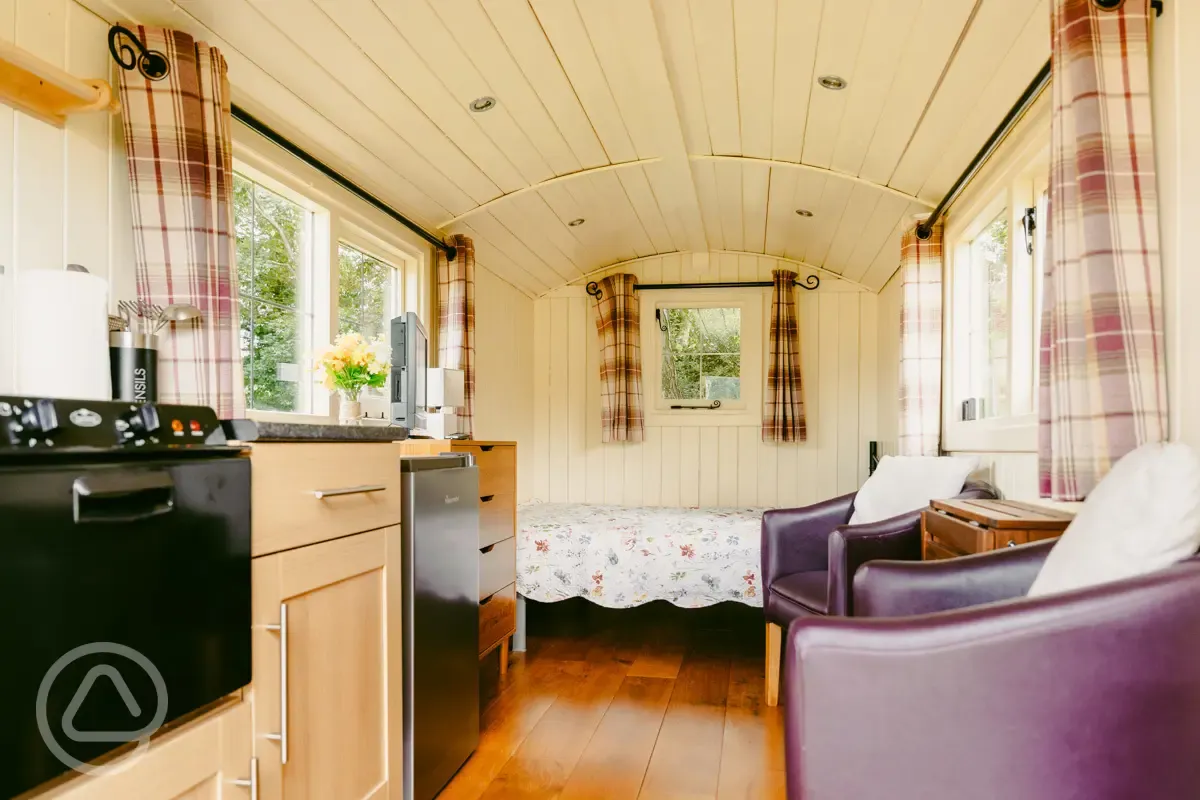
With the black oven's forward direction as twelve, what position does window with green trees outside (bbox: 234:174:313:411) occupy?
The window with green trees outside is roughly at 8 o'clock from the black oven.

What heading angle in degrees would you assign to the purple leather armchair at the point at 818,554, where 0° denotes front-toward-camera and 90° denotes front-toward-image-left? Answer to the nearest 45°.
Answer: approximately 45°

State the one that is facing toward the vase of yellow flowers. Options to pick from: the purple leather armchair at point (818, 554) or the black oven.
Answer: the purple leather armchair

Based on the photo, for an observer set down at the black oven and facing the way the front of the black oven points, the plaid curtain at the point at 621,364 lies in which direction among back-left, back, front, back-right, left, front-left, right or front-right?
left

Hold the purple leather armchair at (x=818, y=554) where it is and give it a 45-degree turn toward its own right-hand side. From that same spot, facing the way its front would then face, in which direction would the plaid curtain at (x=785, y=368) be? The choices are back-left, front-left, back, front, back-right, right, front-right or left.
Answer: right

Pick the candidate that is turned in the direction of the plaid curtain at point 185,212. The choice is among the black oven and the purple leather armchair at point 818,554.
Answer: the purple leather armchair

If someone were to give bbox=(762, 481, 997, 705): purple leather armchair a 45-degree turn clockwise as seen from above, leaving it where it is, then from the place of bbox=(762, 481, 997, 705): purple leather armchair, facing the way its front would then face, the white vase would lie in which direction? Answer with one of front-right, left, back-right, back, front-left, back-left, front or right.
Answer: front-left

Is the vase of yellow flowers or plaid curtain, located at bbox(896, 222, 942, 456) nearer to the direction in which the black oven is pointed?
the plaid curtain

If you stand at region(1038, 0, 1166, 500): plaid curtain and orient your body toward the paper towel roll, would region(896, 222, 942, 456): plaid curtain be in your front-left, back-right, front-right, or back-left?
back-right

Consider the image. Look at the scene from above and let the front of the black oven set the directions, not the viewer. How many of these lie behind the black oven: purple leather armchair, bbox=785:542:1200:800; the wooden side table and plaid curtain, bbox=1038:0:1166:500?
0

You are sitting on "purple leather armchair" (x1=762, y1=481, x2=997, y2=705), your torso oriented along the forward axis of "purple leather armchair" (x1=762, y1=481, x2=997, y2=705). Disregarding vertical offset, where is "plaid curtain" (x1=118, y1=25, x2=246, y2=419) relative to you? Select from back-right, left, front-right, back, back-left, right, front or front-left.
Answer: front

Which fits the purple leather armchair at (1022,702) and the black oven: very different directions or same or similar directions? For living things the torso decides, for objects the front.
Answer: very different directions

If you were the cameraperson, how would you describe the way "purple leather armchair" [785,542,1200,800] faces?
facing to the left of the viewer

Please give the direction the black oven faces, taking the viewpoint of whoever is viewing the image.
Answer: facing the viewer and to the right of the viewer

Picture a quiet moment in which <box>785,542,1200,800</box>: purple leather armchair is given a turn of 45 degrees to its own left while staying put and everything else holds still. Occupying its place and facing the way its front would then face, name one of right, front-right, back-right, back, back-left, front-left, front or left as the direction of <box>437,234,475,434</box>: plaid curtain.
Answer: right

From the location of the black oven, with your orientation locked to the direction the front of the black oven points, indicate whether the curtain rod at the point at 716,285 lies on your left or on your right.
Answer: on your left
